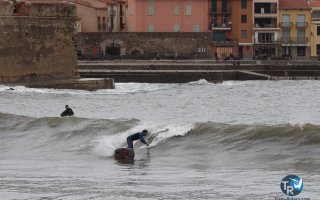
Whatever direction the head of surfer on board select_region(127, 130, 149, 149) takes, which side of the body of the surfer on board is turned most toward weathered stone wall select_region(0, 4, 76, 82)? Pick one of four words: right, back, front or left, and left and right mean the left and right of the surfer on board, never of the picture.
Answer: left

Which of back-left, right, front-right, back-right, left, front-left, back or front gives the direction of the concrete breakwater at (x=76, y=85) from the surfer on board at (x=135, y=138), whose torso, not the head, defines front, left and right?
left

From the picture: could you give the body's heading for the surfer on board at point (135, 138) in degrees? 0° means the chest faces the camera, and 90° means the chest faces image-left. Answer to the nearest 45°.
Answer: approximately 270°
